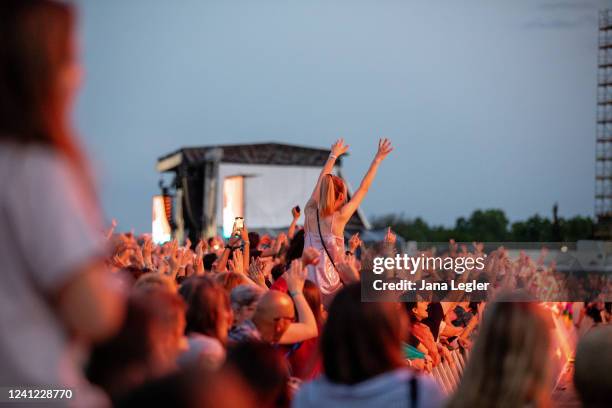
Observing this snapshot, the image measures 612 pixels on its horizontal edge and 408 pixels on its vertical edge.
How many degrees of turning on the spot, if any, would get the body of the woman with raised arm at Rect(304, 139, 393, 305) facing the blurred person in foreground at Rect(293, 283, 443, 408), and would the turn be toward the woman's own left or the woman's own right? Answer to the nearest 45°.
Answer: approximately 135° to the woman's own right

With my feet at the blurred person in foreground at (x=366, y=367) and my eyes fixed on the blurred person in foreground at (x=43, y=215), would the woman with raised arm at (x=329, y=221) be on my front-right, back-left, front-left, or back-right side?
back-right

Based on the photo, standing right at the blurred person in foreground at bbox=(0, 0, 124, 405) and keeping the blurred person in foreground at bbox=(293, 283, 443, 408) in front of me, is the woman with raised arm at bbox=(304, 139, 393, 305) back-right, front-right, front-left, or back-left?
front-left

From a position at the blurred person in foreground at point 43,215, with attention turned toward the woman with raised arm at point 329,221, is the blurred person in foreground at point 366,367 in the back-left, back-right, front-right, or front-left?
front-right

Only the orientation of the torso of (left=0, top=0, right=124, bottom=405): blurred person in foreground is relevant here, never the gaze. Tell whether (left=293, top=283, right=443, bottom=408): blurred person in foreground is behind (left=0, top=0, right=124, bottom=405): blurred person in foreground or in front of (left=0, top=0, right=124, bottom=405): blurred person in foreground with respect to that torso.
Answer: in front

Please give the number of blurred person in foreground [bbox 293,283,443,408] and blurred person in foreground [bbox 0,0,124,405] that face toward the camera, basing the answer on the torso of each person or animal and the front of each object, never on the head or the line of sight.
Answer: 0

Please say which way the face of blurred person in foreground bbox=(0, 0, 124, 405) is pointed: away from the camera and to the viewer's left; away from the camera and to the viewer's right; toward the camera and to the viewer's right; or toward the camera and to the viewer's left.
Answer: away from the camera and to the viewer's right

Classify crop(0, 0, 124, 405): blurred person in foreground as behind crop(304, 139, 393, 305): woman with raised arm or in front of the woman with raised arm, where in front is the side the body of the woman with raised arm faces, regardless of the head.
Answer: behind

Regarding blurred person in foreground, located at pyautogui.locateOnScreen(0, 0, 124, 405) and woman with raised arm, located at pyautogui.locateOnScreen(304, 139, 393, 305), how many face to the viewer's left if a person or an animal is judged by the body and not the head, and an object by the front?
0

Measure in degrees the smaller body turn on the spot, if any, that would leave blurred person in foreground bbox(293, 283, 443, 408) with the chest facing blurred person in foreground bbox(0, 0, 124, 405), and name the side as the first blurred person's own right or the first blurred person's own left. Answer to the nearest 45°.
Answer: approximately 135° to the first blurred person's own left

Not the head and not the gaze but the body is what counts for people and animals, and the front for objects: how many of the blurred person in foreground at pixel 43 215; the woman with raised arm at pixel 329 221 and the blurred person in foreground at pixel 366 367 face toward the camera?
0

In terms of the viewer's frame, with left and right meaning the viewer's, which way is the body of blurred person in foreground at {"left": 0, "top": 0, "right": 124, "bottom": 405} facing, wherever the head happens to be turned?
facing away from the viewer and to the right of the viewer

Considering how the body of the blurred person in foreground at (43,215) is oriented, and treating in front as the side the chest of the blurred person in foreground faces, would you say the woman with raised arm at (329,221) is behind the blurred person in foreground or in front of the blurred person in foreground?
in front

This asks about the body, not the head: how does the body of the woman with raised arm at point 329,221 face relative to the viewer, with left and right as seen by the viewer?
facing away from the viewer and to the right of the viewer

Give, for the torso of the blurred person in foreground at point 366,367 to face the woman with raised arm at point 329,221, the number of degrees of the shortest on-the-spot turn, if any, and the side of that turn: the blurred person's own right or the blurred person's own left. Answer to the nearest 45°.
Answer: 0° — they already face them

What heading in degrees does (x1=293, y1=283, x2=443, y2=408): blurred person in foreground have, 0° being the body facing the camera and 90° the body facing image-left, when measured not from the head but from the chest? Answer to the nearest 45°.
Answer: approximately 180°
